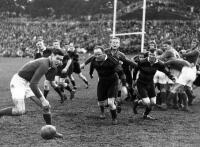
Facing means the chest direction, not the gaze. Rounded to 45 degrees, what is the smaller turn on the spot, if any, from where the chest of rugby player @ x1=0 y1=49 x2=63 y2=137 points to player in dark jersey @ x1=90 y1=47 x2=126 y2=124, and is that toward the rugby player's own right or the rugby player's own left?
approximately 45° to the rugby player's own left

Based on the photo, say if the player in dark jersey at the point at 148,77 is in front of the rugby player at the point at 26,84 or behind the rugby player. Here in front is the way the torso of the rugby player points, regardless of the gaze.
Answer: in front

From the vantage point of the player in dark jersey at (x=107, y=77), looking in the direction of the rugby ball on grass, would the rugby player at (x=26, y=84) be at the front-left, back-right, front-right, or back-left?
front-right

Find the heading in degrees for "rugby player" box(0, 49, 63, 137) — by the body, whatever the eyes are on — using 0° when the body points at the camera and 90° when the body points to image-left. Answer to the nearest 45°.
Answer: approximately 270°
